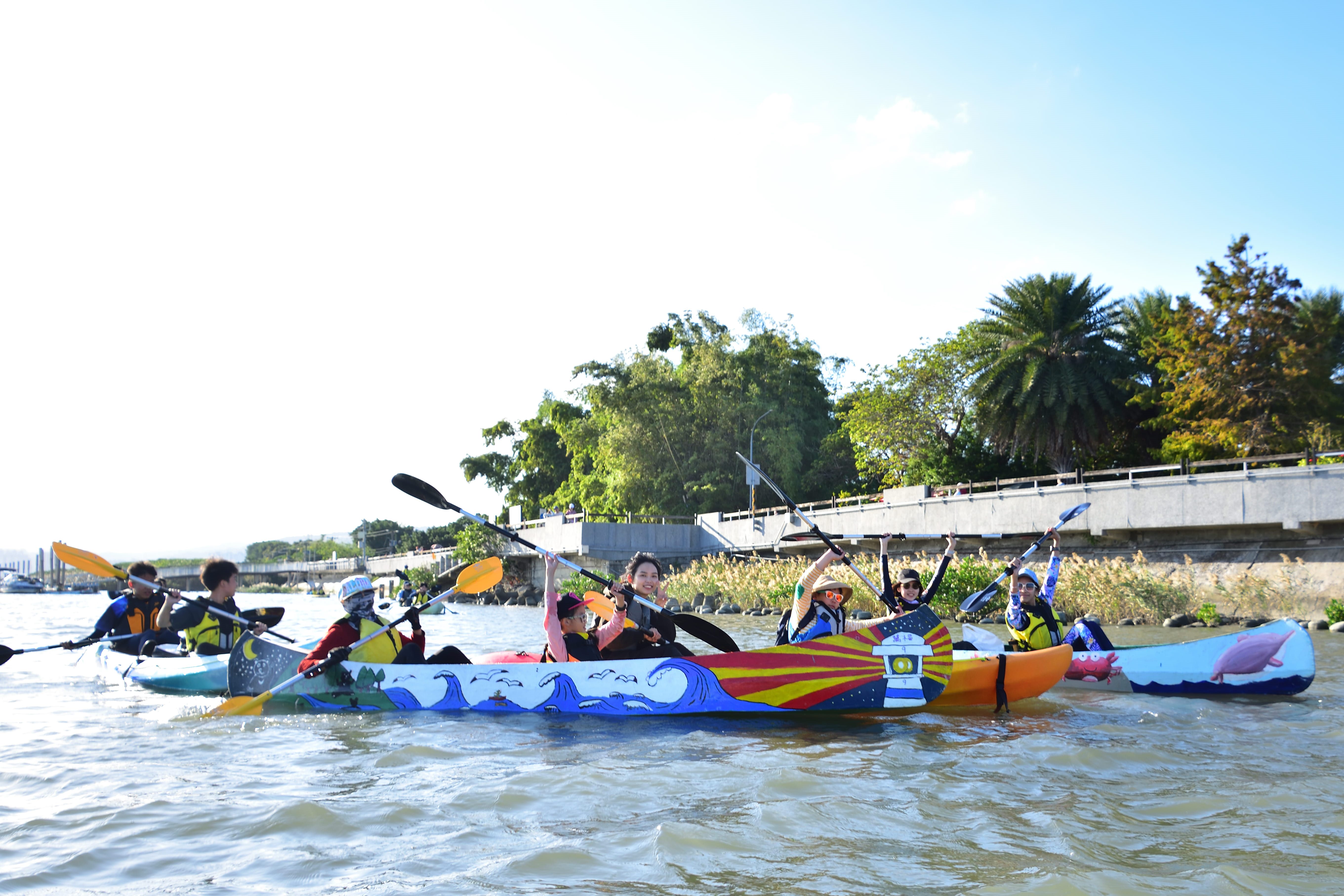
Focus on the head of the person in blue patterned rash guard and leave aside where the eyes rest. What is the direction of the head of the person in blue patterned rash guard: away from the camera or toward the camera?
toward the camera

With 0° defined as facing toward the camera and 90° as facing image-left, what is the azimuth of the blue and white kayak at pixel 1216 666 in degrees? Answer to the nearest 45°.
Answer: approximately 270°

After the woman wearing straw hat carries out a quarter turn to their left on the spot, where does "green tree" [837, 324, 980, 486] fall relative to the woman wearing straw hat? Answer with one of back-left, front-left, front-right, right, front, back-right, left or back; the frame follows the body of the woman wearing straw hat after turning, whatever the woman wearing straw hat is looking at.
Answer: front-left

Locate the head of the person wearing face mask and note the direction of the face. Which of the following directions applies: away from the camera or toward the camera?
toward the camera

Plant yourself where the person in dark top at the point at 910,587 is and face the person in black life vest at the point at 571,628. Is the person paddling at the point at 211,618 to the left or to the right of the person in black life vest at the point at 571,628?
right

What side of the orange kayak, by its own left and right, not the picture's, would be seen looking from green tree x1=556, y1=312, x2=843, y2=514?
left

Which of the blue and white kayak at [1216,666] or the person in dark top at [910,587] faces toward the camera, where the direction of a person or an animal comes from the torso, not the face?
the person in dark top

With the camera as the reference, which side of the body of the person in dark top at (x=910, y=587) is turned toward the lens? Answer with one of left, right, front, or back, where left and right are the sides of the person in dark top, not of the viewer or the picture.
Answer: front

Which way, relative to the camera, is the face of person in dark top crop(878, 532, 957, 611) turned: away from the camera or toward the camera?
toward the camera

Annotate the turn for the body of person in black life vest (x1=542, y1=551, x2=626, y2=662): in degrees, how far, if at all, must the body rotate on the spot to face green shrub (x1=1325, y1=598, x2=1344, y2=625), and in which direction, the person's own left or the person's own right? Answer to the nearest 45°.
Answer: approximately 90° to the person's own left

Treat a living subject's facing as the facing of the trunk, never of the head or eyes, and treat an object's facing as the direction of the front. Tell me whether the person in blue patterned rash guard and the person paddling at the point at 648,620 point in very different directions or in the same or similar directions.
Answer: same or similar directions
